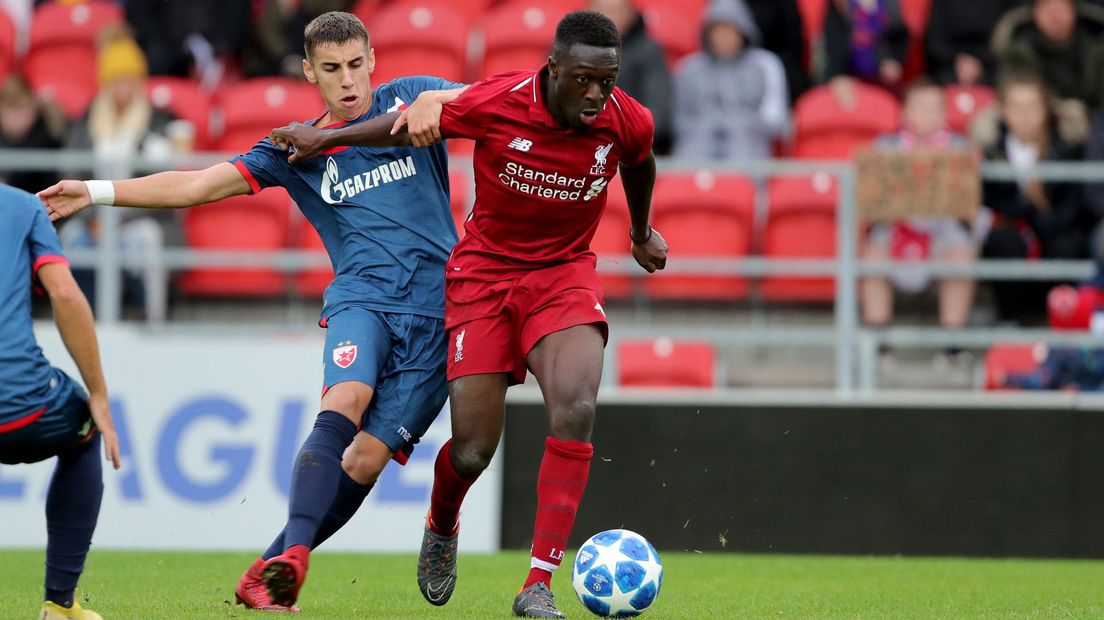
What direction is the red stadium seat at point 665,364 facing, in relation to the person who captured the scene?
facing the viewer

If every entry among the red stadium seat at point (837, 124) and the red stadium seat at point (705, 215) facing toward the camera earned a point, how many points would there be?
2

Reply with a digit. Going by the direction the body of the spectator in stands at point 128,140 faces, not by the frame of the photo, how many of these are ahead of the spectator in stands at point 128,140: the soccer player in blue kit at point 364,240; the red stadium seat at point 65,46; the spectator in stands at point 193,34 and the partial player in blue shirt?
2

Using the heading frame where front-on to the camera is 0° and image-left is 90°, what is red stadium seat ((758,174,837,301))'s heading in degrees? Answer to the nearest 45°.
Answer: approximately 0°

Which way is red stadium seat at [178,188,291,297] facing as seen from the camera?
toward the camera

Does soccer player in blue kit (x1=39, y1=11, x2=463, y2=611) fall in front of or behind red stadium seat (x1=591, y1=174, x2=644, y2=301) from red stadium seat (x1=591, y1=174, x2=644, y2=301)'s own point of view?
in front

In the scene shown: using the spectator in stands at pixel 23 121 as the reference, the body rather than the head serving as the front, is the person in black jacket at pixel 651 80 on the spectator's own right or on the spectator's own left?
on the spectator's own left

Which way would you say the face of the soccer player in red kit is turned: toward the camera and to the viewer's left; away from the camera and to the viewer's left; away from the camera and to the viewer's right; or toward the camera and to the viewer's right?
toward the camera and to the viewer's right

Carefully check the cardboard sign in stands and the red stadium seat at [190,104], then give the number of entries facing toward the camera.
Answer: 2

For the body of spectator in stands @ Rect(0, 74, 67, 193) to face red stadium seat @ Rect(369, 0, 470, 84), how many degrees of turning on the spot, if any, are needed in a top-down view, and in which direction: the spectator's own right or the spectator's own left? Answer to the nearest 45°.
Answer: approximately 90° to the spectator's own left

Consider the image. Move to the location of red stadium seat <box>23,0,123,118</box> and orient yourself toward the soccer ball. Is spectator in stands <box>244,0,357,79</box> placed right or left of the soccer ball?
left
